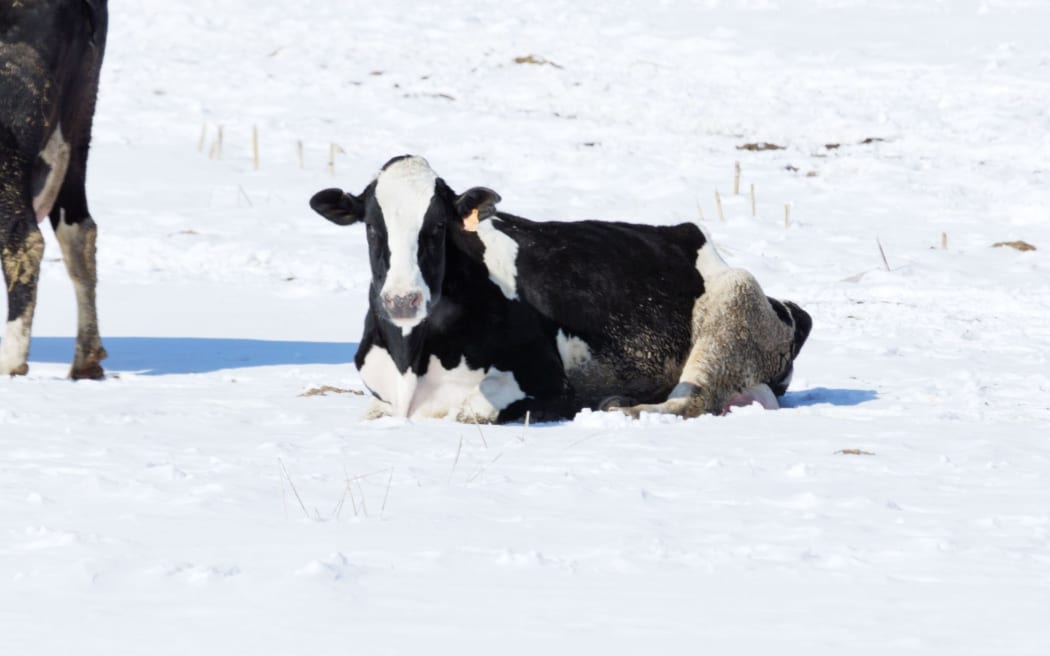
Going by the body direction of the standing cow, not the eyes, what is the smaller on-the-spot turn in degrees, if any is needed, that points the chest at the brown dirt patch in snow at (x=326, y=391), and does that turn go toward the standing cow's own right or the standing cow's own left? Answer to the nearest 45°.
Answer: approximately 135° to the standing cow's own left

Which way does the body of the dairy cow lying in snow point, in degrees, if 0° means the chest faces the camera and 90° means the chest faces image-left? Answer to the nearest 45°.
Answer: approximately 45°

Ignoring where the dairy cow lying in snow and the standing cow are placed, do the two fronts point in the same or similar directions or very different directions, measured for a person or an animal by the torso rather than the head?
same or similar directions

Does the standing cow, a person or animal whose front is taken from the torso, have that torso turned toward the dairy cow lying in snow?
no

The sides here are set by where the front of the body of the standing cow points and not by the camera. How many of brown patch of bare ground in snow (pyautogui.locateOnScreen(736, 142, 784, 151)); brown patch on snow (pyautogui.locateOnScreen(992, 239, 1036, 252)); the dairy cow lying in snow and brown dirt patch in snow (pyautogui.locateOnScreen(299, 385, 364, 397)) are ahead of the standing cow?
0

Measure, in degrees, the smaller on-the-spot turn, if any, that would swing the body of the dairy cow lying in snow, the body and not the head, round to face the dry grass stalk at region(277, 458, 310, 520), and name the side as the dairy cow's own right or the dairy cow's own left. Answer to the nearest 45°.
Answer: approximately 45° to the dairy cow's own left

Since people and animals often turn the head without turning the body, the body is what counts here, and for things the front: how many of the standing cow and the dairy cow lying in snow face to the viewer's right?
0

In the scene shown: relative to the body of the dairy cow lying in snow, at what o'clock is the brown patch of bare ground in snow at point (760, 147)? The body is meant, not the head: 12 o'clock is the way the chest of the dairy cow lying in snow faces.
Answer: The brown patch of bare ground in snow is roughly at 5 o'clock from the dairy cow lying in snow.

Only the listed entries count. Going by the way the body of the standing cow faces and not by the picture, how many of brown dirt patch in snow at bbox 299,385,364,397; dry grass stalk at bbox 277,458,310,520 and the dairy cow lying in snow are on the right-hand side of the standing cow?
0

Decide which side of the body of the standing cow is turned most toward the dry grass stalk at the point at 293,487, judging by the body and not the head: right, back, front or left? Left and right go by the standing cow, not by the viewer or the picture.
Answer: back

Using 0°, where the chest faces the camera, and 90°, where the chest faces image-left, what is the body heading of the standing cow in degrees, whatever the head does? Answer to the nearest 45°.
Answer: approximately 90°
